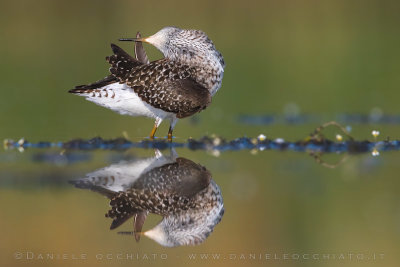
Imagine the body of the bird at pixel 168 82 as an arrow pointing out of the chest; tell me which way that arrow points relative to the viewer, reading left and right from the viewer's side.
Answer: facing to the right of the viewer
